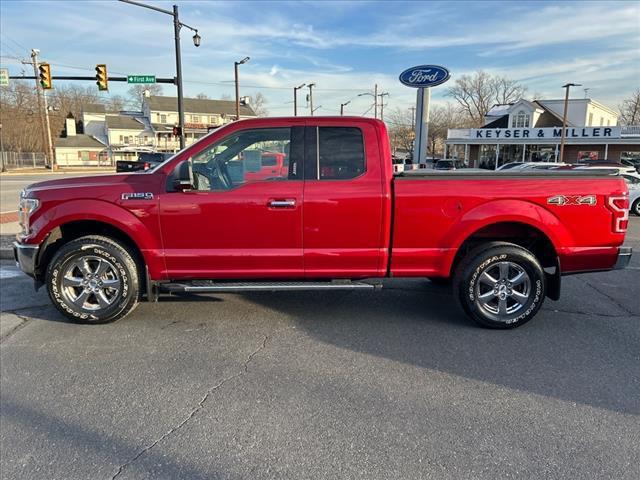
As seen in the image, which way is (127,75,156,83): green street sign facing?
toward the camera

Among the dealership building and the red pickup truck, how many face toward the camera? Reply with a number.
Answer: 1

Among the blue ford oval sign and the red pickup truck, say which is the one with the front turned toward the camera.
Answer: the blue ford oval sign

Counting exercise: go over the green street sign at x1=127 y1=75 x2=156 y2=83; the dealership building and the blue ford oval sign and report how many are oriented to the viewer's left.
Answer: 0

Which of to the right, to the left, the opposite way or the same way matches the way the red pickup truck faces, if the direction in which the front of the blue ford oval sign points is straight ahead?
to the right

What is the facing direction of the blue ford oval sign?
toward the camera

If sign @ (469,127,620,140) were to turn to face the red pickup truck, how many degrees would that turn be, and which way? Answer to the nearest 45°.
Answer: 0° — it already faces it

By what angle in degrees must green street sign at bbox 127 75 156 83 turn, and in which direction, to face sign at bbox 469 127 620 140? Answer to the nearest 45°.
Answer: approximately 90° to its left

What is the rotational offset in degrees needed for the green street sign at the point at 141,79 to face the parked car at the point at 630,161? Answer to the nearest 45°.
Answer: approximately 90° to its left

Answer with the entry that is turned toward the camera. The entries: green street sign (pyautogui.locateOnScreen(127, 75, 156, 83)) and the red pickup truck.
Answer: the green street sign

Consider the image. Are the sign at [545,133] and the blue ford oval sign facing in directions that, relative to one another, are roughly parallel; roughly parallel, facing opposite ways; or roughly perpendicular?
roughly parallel

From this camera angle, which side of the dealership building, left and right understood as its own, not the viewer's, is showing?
front

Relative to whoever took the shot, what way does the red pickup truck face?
facing to the left of the viewer

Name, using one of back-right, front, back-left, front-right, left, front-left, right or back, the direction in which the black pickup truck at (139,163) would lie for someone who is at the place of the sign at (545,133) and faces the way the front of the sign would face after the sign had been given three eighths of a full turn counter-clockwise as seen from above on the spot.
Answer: back

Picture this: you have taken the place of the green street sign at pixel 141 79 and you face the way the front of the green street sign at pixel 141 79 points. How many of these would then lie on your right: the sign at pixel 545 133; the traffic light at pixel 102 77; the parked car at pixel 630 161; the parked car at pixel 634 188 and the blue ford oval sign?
1
